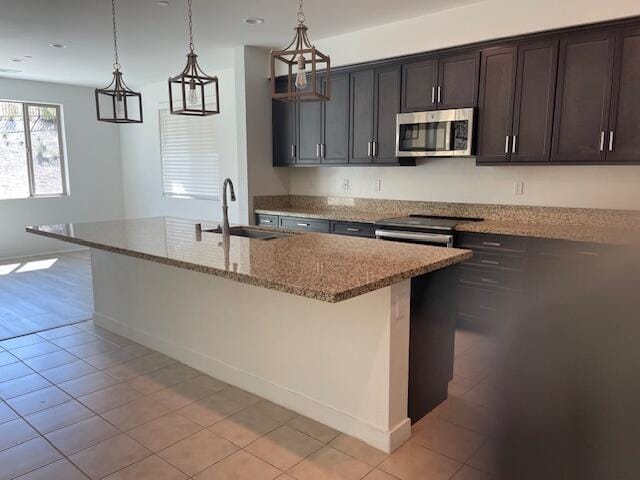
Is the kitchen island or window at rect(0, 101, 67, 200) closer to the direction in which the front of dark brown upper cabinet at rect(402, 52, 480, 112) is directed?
the kitchen island

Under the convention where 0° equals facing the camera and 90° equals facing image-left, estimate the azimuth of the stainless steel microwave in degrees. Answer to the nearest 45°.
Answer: approximately 45°

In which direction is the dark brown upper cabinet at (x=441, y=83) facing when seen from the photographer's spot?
facing the viewer and to the left of the viewer

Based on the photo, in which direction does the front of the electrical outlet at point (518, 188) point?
toward the camera

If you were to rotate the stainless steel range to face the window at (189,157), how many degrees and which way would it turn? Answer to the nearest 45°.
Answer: approximately 90° to its right

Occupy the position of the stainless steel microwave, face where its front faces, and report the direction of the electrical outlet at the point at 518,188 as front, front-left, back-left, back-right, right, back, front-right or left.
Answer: back-left

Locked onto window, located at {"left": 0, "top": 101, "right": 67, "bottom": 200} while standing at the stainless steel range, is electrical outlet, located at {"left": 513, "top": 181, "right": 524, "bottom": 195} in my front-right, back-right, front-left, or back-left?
back-right

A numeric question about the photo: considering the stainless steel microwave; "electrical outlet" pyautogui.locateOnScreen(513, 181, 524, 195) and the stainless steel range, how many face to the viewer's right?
0

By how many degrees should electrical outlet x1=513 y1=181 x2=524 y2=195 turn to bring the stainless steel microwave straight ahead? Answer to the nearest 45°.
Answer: approximately 90° to its right

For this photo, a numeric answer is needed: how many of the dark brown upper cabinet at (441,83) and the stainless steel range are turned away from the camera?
0
